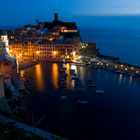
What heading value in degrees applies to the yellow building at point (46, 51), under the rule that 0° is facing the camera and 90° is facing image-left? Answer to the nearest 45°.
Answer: approximately 0°
